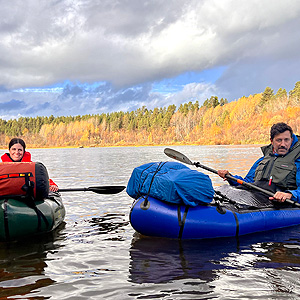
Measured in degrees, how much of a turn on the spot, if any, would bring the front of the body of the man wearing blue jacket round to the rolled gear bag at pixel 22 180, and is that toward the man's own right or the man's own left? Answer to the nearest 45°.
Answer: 0° — they already face it

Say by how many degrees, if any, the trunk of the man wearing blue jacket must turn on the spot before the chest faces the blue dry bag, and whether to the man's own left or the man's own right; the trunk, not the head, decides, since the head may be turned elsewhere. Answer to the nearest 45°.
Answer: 0° — they already face it

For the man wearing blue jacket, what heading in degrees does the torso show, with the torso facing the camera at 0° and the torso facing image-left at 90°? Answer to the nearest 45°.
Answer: approximately 45°

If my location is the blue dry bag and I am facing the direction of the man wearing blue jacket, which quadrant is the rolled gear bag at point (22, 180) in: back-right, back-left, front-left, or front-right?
back-left
